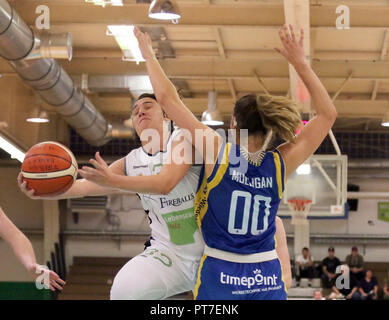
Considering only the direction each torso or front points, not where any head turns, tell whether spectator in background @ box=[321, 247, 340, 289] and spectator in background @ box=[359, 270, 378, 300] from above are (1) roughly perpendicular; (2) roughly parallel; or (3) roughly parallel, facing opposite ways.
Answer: roughly parallel

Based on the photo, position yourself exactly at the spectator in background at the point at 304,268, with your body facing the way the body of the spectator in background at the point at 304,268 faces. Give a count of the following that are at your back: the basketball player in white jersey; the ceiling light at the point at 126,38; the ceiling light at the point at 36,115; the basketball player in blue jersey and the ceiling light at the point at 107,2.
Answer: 0

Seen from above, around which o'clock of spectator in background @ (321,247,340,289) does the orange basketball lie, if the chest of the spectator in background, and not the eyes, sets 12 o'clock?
The orange basketball is roughly at 12 o'clock from the spectator in background.

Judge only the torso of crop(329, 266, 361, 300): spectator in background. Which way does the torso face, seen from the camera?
toward the camera

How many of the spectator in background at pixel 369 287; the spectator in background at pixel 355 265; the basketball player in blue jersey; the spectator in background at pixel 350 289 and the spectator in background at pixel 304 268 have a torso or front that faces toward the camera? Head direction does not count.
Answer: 4

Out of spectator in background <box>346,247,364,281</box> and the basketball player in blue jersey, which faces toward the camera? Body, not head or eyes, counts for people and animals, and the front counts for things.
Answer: the spectator in background

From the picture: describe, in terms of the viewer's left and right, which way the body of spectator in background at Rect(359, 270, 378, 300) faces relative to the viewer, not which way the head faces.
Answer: facing the viewer

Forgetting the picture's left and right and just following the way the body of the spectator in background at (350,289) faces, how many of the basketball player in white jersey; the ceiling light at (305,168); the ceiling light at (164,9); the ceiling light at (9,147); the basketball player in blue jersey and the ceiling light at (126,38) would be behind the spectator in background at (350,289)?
0

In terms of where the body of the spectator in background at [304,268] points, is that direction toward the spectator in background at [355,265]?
no

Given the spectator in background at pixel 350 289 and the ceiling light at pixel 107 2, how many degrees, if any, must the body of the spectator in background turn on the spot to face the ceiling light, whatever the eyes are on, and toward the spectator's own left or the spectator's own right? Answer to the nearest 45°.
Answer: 0° — they already face it

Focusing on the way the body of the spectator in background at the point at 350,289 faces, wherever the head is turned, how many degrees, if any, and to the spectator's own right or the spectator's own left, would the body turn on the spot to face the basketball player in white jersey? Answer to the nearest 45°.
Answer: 0° — they already face them

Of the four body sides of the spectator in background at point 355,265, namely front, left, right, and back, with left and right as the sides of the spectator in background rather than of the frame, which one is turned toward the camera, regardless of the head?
front

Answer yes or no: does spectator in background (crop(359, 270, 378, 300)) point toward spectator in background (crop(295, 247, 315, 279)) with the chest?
no

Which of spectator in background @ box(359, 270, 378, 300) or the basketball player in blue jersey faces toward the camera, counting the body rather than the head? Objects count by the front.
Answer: the spectator in background

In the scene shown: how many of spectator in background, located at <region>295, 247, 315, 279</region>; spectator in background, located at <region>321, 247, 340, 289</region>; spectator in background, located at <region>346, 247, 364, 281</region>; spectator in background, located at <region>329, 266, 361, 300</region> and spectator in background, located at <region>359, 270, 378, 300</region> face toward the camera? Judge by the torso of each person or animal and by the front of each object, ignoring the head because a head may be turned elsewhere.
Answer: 5

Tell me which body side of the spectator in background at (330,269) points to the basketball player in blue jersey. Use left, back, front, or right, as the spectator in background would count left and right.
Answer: front

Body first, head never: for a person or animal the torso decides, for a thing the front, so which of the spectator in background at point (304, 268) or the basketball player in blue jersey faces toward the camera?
the spectator in background
